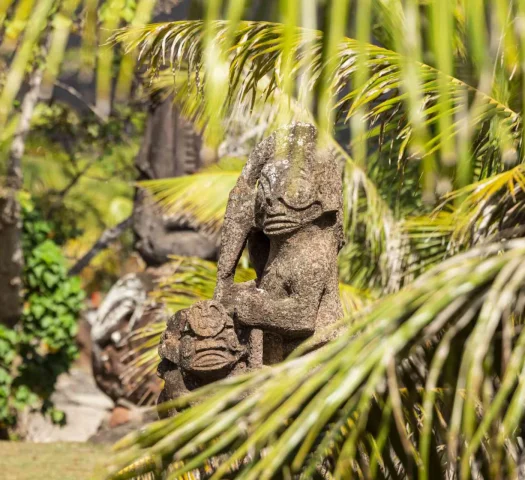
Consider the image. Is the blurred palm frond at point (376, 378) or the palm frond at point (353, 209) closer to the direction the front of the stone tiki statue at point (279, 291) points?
the blurred palm frond

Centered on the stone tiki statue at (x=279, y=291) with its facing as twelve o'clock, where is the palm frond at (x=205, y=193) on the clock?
The palm frond is roughly at 4 o'clock from the stone tiki statue.

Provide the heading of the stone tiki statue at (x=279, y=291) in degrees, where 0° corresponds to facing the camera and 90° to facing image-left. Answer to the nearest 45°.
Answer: approximately 45°

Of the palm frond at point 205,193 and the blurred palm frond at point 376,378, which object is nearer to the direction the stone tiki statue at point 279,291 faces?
the blurred palm frond

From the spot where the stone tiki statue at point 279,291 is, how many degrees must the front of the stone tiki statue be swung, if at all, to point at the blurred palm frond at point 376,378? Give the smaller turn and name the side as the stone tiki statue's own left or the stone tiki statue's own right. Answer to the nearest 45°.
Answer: approximately 45° to the stone tiki statue's own left
